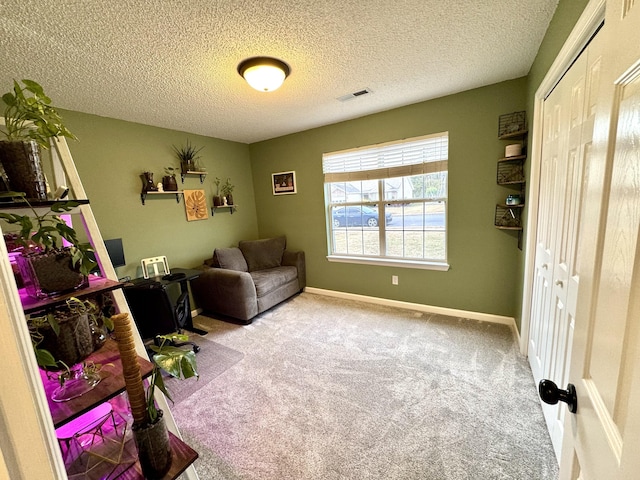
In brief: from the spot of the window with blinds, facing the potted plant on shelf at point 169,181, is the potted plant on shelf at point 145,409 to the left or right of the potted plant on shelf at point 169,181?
left

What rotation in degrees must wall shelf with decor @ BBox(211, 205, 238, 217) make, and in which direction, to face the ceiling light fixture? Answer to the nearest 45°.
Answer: approximately 45° to its right

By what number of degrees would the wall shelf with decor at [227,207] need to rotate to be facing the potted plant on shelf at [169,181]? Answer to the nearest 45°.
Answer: approximately 90° to its right

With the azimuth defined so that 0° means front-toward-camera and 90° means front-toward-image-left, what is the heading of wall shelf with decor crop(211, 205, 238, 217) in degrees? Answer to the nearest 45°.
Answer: approximately 315°
